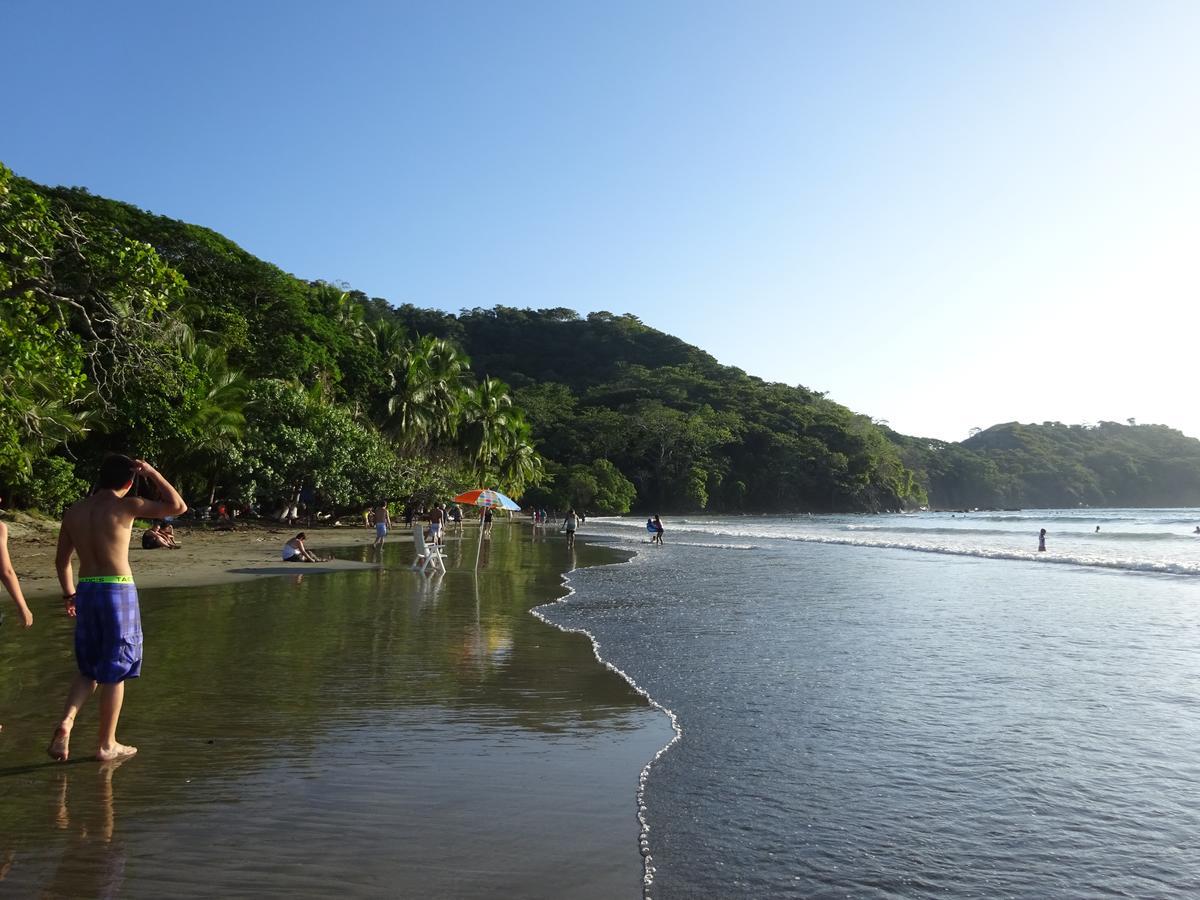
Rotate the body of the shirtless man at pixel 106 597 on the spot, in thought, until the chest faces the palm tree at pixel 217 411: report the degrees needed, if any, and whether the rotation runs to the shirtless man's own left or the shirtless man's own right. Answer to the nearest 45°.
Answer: approximately 45° to the shirtless man's own left

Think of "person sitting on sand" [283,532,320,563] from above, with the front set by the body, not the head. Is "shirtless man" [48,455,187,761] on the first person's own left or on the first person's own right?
on the first person's own right

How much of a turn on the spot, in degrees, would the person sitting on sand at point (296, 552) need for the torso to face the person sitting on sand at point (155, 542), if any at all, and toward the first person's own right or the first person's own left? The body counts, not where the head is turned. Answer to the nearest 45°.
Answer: approximately 135° to the first person's own left

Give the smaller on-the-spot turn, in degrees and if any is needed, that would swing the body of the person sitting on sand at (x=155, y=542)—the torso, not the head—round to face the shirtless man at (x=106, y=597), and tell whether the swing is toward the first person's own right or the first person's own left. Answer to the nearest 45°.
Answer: approximately 90° to the first person's own right

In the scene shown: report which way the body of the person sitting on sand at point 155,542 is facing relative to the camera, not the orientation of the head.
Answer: to the viewer's right

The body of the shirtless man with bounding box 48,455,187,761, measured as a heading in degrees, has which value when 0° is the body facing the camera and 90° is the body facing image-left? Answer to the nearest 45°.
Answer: approximately 225°

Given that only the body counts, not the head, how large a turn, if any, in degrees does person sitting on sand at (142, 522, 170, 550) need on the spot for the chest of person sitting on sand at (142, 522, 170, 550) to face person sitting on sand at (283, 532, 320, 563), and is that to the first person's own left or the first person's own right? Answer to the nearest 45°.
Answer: approximately 45° to the first person's own right

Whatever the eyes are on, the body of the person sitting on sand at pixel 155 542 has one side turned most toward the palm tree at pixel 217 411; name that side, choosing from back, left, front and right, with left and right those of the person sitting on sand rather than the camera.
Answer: left

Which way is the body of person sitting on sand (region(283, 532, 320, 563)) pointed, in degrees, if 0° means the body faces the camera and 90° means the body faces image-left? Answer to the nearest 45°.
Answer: approximately 270°

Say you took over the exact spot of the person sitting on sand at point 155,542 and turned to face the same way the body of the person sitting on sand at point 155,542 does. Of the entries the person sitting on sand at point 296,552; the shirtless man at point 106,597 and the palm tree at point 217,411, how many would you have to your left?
1

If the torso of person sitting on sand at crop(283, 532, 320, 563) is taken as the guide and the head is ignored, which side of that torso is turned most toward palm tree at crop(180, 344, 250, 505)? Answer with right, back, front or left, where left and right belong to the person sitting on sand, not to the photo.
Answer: left

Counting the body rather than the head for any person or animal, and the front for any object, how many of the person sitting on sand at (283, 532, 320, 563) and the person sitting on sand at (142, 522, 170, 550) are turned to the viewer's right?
2
